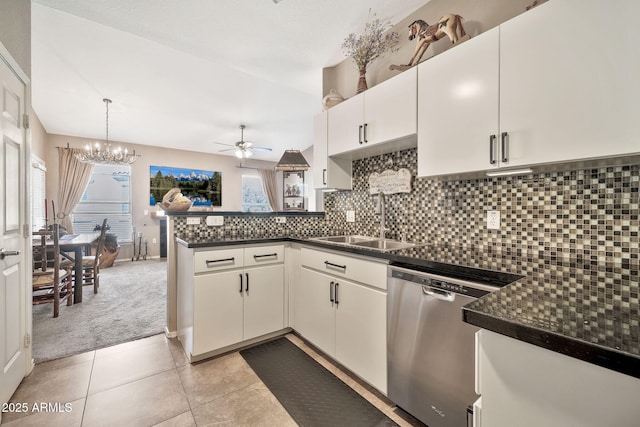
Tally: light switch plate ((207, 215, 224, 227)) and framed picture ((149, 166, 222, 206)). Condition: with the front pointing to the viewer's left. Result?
0

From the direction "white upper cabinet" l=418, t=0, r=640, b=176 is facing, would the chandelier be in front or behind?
in front

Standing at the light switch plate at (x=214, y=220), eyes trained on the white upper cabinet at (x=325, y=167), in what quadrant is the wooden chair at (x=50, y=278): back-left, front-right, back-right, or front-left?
back-left

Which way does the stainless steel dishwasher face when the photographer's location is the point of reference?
facing the viewer and to the left of the viewer

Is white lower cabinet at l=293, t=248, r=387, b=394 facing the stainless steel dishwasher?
no

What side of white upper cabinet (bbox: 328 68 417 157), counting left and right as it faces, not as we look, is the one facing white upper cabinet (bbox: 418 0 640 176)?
left

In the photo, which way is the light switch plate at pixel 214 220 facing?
toward the camera

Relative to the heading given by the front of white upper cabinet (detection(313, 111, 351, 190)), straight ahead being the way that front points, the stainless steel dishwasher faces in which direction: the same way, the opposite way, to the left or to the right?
the same way

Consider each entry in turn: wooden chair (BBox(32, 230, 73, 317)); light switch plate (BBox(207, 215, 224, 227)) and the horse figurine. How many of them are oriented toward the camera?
1

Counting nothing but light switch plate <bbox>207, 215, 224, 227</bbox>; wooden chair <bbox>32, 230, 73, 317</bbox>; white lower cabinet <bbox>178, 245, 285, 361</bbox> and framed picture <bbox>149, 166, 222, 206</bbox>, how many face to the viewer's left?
0

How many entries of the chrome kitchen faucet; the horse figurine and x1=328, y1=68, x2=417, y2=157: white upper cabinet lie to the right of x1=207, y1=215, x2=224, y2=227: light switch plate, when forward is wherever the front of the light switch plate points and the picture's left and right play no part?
0

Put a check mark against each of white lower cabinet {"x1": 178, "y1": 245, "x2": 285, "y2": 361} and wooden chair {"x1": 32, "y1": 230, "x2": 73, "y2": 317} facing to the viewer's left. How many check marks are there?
0

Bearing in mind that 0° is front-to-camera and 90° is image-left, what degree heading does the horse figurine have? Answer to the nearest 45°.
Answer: approximately 90°
